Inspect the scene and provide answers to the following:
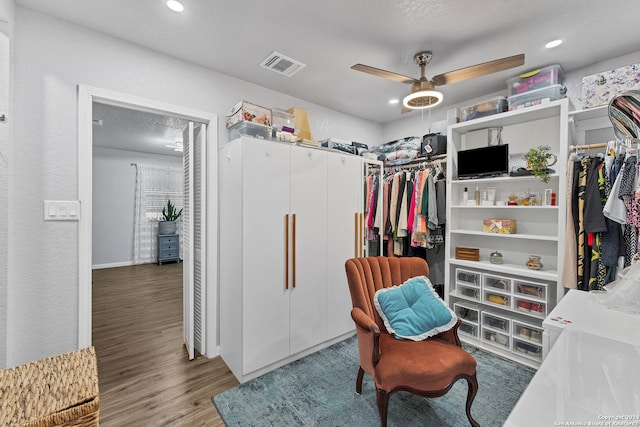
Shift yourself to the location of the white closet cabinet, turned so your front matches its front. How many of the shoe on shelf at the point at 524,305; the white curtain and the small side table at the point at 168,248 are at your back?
2

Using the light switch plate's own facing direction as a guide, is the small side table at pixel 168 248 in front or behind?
behind

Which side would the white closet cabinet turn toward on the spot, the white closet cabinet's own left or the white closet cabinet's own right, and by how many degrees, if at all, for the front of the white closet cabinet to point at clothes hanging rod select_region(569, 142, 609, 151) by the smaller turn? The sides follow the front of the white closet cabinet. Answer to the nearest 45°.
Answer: approximately 45° to the white closet cabinet's own left

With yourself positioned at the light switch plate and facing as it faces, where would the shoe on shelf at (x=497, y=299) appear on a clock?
The shoe on shelf is roughly at 10 o'clock from the light switch plate.

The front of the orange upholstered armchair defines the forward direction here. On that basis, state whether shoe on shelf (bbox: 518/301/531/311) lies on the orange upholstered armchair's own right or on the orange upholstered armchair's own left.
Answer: on the orange upholstered armchair's own left

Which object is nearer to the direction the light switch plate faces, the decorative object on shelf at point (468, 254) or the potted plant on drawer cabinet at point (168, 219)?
the decorative object on shelf

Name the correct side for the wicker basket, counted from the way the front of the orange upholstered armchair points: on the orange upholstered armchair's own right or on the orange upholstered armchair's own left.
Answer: on the orange upholstered armchair's own right

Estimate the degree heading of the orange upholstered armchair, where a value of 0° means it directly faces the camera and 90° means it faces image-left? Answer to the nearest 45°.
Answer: approximately 315°

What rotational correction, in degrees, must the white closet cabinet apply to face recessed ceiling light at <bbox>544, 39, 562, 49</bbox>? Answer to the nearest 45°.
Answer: approximately 45° to its left
